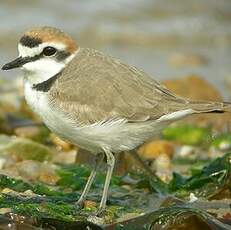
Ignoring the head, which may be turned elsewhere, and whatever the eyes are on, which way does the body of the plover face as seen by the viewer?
to the viewer's left

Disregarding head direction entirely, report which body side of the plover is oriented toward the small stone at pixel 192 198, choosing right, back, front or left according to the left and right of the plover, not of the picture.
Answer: back

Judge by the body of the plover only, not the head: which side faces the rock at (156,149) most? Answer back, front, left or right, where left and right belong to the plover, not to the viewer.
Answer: right

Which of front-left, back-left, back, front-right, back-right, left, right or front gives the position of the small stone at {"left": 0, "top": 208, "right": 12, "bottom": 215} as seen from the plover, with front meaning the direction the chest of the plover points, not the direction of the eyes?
front-left

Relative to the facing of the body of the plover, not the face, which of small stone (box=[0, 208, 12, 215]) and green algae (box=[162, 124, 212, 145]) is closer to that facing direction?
the small stone

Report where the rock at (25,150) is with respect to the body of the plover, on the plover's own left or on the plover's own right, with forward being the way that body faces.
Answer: on the plover's own right

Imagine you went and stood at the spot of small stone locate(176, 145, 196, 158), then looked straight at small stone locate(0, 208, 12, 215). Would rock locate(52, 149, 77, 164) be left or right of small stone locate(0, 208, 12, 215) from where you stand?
right
